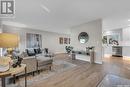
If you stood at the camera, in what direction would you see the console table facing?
facing the viewer and to the left of the viewer
